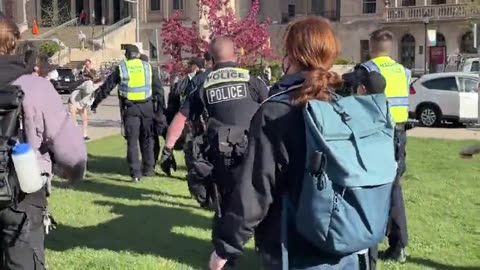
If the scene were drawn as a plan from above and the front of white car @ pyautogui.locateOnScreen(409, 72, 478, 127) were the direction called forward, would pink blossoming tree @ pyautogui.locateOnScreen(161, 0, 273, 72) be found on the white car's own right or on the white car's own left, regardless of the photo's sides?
on the white car's own left

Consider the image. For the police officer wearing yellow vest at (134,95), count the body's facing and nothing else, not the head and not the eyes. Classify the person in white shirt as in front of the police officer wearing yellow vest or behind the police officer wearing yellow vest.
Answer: in front

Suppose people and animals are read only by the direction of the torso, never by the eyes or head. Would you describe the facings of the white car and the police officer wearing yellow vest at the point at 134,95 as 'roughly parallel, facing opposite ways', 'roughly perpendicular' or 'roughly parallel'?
roughly perpendicular

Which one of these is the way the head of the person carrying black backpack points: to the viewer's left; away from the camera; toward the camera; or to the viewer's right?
away from the camera

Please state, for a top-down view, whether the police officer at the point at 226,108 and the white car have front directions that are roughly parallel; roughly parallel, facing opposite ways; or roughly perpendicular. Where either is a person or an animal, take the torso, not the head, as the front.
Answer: roughly perpendicular

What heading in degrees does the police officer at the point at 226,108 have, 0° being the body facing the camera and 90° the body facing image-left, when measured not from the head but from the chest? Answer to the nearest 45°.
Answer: approximately 180°

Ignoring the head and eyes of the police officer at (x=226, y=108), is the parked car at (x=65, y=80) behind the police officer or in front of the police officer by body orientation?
in front

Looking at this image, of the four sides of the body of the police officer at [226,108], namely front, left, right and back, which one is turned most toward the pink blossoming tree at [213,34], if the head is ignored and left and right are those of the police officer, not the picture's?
front

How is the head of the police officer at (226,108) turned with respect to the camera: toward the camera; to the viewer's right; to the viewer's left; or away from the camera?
away from the camera

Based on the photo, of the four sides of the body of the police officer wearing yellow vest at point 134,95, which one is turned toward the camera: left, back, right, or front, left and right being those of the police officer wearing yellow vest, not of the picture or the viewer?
back
